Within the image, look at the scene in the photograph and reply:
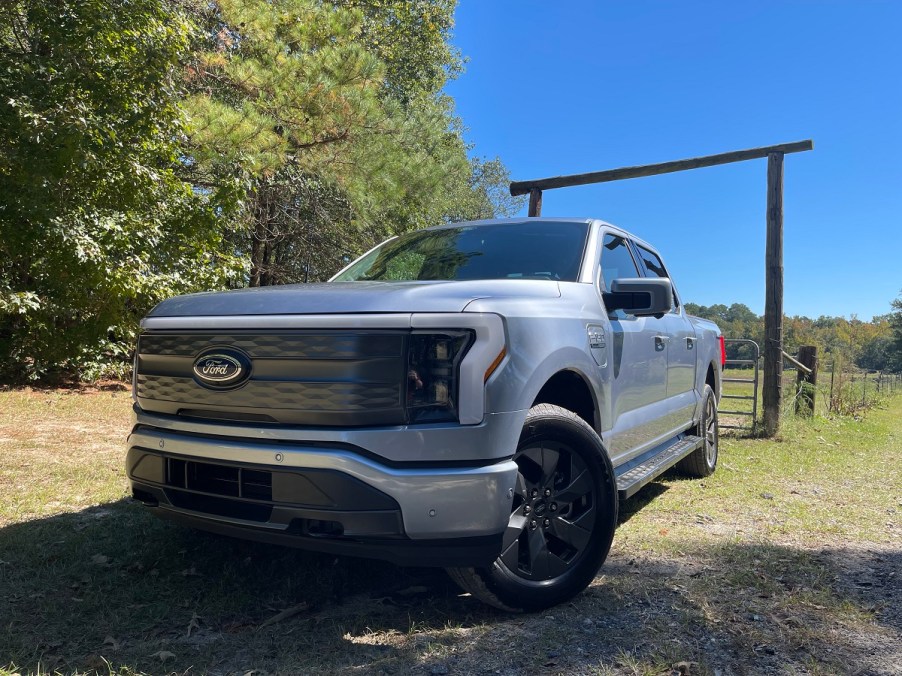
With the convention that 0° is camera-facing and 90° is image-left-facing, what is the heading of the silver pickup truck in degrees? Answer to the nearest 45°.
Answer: approximately 45°

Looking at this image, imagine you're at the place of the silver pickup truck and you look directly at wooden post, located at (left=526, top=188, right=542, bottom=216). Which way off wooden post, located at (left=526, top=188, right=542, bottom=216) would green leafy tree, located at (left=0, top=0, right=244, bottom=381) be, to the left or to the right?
left

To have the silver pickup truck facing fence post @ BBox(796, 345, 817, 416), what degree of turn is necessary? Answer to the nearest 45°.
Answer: approximately 180°

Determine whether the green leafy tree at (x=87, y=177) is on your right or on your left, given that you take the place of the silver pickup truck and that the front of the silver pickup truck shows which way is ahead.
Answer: on your right

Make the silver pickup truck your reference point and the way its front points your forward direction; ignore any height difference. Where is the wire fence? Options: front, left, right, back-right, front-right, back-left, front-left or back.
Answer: back

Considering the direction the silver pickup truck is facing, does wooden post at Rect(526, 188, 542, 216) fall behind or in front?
behind

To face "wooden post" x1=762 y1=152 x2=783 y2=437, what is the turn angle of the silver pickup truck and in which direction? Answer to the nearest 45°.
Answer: approximately 180°
